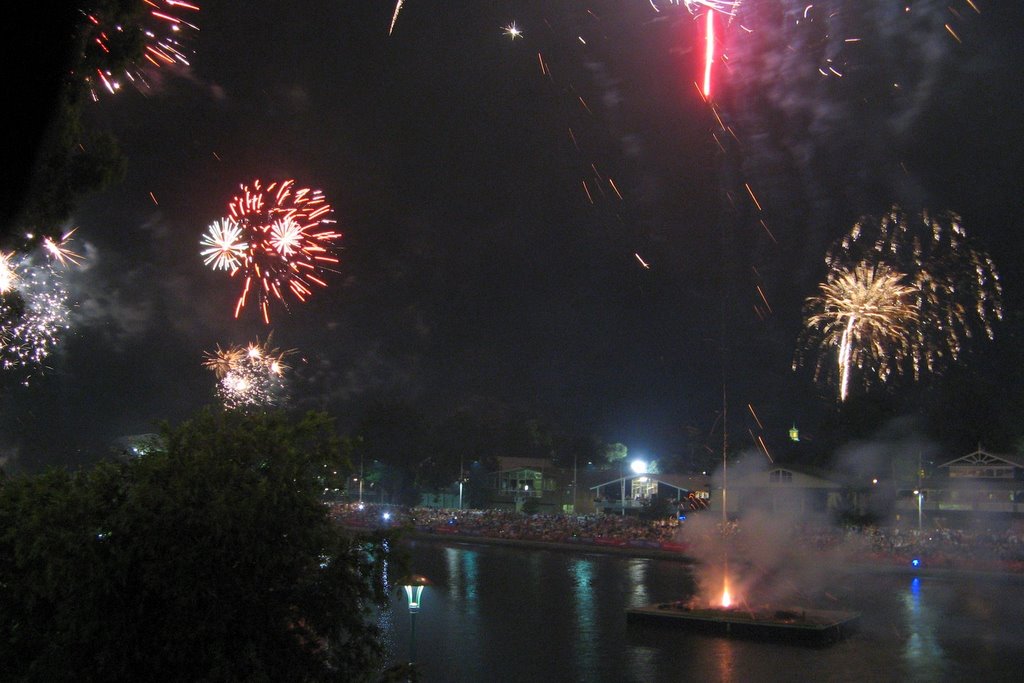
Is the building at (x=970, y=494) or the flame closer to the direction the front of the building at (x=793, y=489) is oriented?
the flame

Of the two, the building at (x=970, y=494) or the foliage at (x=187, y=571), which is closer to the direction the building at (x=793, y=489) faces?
the foliage

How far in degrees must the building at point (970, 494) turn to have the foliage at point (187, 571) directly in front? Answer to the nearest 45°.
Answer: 0° — it already faces it

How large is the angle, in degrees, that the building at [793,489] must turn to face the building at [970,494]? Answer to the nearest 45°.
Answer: approximately 90° to its left

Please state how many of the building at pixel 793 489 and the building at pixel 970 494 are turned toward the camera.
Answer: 2

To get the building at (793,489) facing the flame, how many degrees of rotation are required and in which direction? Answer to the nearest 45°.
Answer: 0° — it already faces it

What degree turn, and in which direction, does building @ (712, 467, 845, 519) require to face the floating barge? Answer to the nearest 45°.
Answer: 0° — it already faces it

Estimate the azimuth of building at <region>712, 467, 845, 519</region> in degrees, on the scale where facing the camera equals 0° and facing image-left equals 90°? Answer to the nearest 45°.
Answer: approximately 0°
